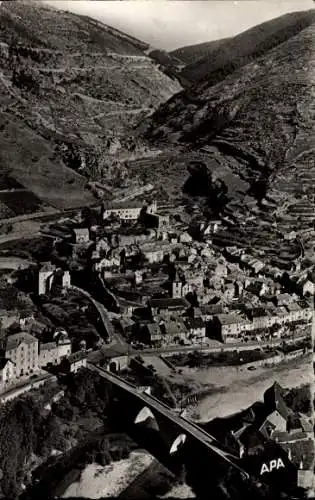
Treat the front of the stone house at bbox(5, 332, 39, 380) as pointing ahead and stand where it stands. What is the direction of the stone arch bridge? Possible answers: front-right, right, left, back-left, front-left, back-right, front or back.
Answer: front

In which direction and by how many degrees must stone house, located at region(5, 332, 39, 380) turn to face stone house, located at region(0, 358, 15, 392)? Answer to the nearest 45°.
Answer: approximately 90° to its right

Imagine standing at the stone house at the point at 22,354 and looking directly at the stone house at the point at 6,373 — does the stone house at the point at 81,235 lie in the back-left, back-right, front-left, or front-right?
back-right

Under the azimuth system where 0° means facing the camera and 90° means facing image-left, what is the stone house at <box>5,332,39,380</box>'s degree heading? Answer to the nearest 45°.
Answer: approximately 315°

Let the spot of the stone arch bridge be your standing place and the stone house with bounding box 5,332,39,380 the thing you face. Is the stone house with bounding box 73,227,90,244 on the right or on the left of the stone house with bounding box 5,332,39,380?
right

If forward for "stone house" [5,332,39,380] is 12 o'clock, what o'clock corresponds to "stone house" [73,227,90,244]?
"stone house" [73,227,90,244] is roughly at 8 o'clock from "stone house" [5,332,39,380].

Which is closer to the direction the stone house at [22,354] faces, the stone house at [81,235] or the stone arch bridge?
the stone arch bridge
